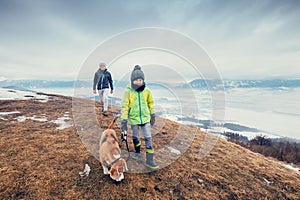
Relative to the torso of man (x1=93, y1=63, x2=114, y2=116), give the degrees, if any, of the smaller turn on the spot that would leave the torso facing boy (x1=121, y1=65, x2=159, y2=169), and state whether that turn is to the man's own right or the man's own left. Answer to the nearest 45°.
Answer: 0° — they already face them

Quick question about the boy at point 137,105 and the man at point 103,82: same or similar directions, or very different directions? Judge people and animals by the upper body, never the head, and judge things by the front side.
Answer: same or similar directions

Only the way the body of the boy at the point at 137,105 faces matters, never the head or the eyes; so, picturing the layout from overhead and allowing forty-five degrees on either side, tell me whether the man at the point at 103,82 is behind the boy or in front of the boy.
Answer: behind

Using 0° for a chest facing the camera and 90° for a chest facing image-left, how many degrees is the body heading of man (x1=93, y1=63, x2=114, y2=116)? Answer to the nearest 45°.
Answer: approximately 0°

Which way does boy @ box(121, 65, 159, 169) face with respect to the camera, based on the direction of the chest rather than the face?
toward the camera

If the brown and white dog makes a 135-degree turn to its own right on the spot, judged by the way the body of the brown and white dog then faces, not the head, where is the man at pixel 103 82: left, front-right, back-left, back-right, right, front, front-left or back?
front-right

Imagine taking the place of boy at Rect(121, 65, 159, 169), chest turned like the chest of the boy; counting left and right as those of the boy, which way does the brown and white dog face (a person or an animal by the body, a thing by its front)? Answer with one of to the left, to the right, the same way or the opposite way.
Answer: the same way
